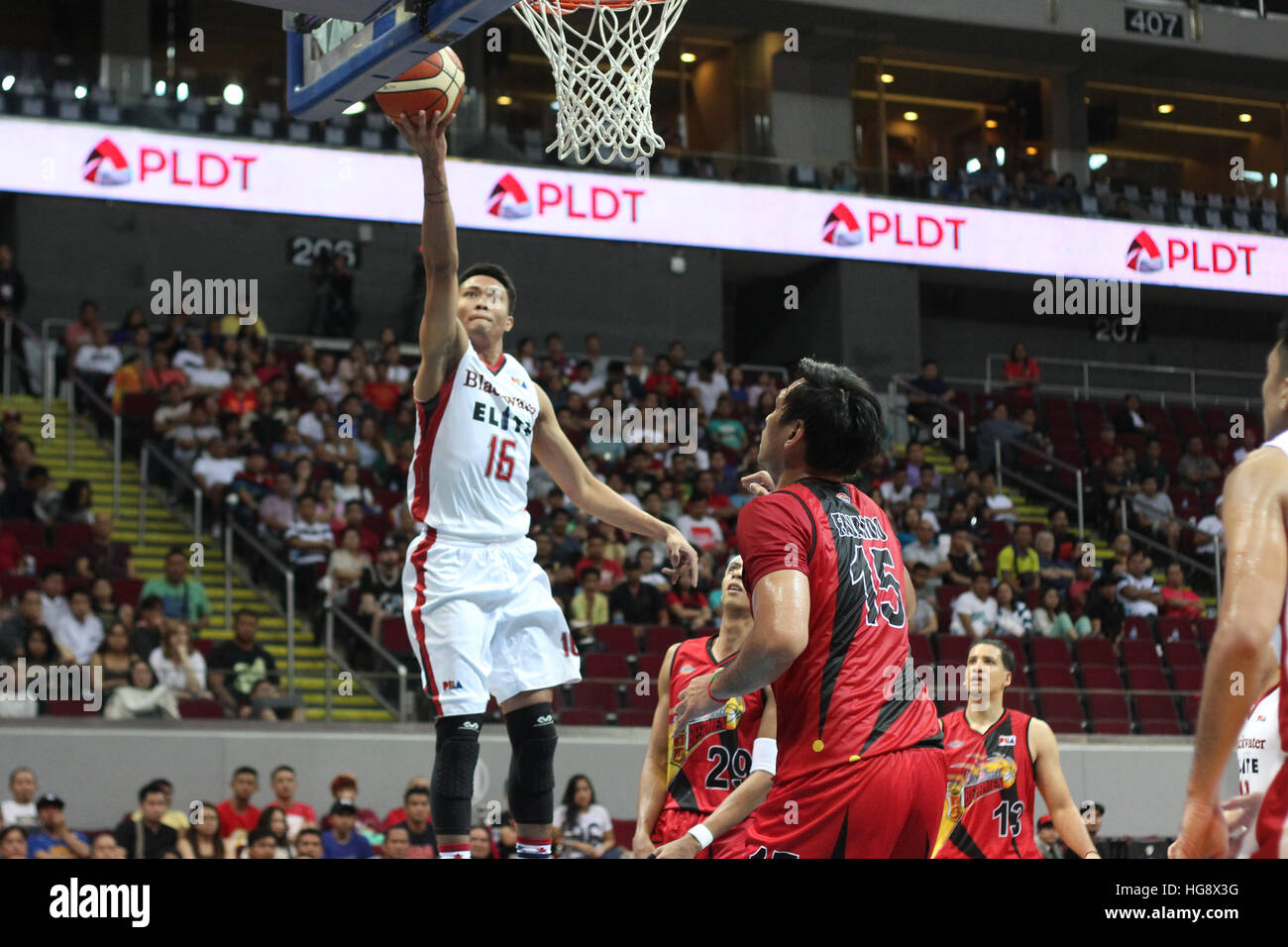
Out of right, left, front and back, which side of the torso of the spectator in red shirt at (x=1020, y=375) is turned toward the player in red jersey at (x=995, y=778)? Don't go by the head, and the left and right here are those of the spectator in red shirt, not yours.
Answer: front

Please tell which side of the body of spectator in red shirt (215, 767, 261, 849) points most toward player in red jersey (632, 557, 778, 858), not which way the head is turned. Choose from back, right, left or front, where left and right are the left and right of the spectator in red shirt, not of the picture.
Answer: front

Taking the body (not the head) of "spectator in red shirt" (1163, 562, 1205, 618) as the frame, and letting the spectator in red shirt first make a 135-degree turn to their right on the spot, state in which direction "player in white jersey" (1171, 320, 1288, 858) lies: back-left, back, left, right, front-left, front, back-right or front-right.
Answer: back

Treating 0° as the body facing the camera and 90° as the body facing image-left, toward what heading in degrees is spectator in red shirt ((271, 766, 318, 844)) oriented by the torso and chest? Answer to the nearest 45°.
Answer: approximately 0°
